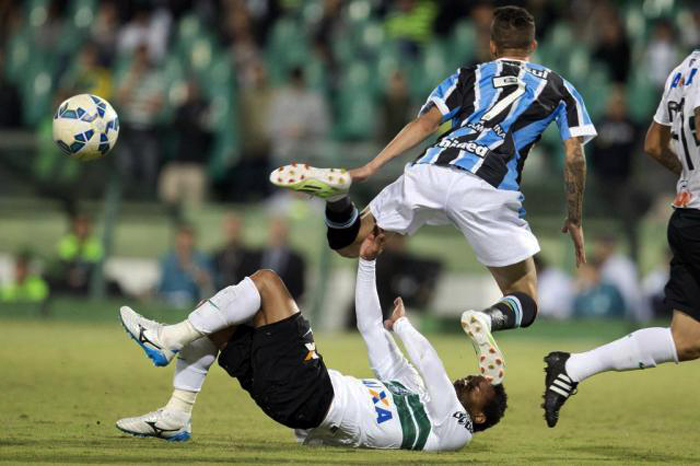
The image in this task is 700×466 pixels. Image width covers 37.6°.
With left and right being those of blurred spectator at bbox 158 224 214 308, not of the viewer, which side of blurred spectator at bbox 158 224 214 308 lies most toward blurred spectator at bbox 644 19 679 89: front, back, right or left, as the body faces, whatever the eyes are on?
left

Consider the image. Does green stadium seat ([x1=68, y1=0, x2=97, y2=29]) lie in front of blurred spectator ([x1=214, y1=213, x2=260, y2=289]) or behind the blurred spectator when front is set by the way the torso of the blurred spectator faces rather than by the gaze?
behind

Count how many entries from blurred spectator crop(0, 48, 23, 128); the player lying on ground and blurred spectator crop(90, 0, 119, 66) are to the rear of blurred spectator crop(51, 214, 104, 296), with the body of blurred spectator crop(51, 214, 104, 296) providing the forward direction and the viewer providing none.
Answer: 2
